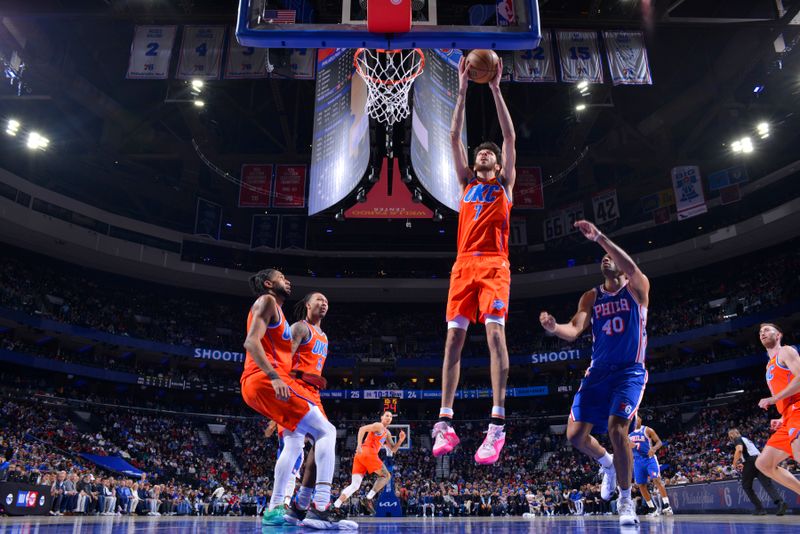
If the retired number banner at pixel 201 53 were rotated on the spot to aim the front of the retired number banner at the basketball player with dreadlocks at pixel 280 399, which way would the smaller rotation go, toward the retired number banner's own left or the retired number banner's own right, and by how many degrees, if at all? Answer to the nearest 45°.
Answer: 0° — it already faces them

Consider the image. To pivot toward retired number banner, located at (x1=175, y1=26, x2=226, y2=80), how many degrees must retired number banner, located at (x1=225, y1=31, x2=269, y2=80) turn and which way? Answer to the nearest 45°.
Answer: approximately 90° to its right

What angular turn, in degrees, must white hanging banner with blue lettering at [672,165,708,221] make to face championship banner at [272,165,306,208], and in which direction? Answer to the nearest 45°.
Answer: approximately 45° to its right

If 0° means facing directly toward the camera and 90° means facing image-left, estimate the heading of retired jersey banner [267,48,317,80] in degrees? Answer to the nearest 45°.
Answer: approximately 0°

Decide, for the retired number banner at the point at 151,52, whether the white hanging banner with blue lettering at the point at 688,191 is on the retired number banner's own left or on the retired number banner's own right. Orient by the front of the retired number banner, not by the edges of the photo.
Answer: on the retired number banner's own left

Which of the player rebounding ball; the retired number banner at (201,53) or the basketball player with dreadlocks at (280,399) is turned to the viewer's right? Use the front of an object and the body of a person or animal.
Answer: the basketball player with dreadlocks

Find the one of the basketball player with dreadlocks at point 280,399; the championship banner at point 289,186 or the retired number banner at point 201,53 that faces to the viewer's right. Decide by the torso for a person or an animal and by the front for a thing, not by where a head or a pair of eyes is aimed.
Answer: the basketball player with dreadlocks

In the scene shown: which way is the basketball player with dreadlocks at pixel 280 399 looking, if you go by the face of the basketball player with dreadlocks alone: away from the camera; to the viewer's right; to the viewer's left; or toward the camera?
to the viewer's right

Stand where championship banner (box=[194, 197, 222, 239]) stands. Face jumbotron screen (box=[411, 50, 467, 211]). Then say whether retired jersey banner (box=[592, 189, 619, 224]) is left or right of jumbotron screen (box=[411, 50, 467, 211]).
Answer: left
